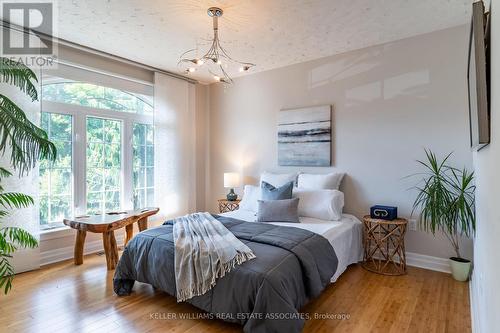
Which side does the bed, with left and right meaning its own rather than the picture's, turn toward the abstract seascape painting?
back

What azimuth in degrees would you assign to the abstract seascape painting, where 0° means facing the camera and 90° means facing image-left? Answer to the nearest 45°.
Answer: approximately 45°

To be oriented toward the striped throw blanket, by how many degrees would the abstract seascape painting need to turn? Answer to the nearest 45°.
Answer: approximately 45° to its left

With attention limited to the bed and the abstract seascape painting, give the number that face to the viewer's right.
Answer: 0

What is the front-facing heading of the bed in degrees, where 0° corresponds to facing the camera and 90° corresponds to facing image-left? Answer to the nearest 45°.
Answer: approximately 45°

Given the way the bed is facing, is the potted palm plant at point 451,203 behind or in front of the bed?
behind

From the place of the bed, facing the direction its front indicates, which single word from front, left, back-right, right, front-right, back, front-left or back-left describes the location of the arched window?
right
